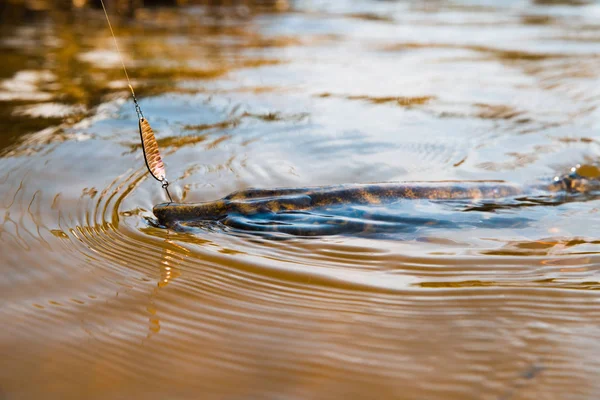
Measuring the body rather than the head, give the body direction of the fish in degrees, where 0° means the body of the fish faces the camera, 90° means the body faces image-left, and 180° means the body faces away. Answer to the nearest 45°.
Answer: approximately 90°
